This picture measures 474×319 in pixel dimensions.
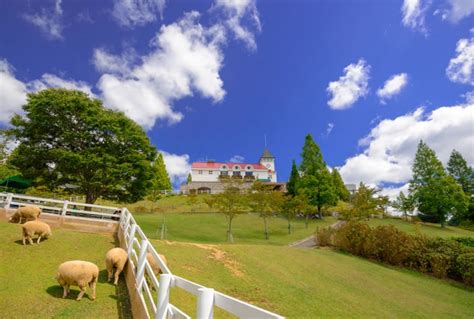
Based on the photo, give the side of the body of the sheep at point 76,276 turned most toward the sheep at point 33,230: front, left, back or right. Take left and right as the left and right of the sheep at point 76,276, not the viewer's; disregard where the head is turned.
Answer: right

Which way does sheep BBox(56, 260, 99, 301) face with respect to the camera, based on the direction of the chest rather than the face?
to the viewer's left

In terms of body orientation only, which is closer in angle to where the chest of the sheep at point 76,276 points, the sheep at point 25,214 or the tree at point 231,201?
the sheep

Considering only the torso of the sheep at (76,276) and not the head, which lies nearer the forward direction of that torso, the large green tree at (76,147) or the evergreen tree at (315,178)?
the large green tree
